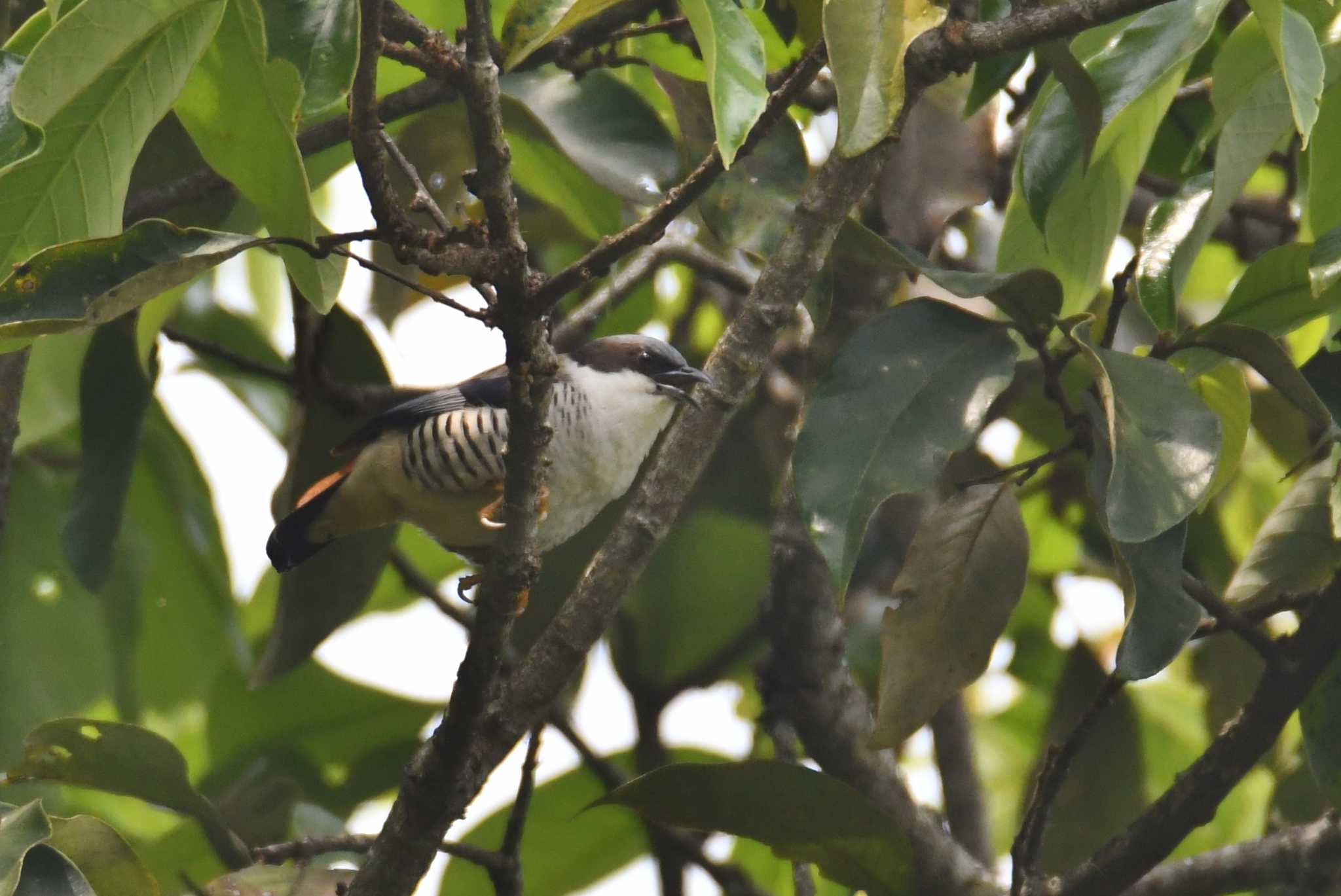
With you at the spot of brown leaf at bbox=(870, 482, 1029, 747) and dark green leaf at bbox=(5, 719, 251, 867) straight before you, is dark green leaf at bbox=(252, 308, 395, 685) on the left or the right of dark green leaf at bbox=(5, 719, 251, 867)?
right

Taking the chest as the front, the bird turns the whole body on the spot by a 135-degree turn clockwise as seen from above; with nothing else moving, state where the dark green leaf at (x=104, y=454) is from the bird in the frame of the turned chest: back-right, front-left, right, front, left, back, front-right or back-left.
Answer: front

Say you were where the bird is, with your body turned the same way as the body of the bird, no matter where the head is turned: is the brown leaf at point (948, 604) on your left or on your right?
on your left

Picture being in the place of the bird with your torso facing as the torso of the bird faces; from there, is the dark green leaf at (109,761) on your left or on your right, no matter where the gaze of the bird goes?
on your right

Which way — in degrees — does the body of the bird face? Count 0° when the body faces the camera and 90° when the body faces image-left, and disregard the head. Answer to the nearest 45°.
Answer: approximately 270°

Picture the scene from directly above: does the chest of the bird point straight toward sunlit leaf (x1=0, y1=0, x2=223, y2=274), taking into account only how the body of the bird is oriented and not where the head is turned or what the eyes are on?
no

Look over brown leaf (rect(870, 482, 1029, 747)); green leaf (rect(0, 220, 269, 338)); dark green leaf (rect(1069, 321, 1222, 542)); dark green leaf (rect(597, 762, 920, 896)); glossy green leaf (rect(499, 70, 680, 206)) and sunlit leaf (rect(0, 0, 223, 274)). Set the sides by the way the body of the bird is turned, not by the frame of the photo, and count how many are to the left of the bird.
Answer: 0
